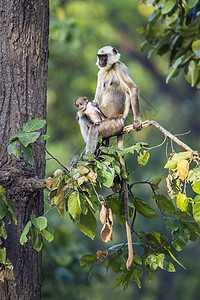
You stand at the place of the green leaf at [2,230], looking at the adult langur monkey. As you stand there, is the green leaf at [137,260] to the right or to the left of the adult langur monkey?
right

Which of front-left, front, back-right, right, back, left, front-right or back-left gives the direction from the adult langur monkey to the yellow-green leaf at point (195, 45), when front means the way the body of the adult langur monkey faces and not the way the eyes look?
back-left

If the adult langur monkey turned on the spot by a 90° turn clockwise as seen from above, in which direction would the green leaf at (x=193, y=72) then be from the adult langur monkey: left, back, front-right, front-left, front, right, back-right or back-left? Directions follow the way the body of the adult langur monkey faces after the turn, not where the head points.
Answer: back-right
